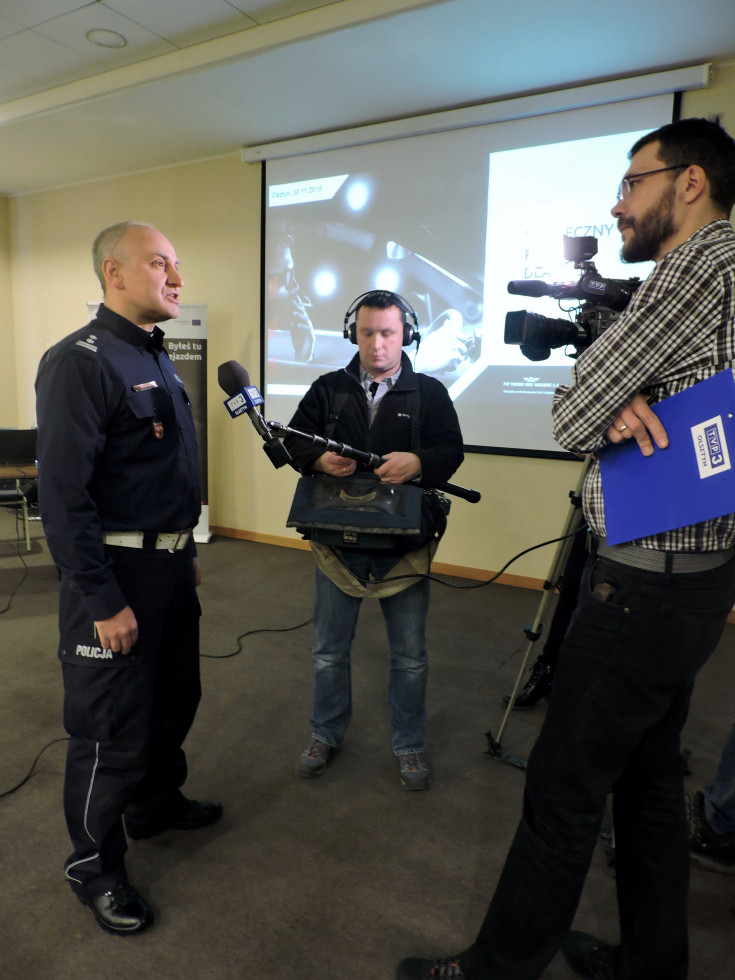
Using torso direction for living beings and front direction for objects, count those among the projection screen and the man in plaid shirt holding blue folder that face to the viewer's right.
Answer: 0

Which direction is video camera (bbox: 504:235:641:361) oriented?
to the viewer's left

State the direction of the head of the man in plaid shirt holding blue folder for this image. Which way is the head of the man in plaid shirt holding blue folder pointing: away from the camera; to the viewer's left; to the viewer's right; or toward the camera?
to the viewer's left

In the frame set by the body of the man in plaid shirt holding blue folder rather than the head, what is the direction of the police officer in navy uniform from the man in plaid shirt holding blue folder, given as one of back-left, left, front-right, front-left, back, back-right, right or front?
front

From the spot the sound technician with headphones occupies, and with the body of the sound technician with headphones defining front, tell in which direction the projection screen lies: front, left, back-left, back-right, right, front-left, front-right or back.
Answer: back

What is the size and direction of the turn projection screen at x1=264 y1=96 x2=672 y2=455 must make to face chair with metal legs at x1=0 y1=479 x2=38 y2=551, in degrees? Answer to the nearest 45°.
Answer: approximately 45° to its right

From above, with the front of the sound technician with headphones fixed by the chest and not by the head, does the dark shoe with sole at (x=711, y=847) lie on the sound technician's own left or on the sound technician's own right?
on the sound technician's own left

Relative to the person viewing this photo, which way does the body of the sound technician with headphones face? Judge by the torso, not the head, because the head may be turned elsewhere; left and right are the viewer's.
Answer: facing the viewer

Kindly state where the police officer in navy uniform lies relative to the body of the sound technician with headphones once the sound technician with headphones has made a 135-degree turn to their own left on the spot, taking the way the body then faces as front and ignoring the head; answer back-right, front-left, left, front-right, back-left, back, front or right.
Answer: back

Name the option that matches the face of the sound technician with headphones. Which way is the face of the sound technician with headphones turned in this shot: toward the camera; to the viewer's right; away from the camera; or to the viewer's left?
toward the camera

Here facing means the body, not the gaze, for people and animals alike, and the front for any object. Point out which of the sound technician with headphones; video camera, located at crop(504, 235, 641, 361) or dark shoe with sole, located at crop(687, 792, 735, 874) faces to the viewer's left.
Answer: the video camera

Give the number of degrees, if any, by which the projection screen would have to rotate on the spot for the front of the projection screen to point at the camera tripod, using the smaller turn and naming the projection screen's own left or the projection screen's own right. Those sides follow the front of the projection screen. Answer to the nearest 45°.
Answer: approximately 45° to the projection screen's own left

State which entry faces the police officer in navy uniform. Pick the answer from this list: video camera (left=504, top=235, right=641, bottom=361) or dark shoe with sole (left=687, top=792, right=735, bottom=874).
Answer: the video camera

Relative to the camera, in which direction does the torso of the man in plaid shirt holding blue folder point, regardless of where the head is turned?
to the viewer's left
